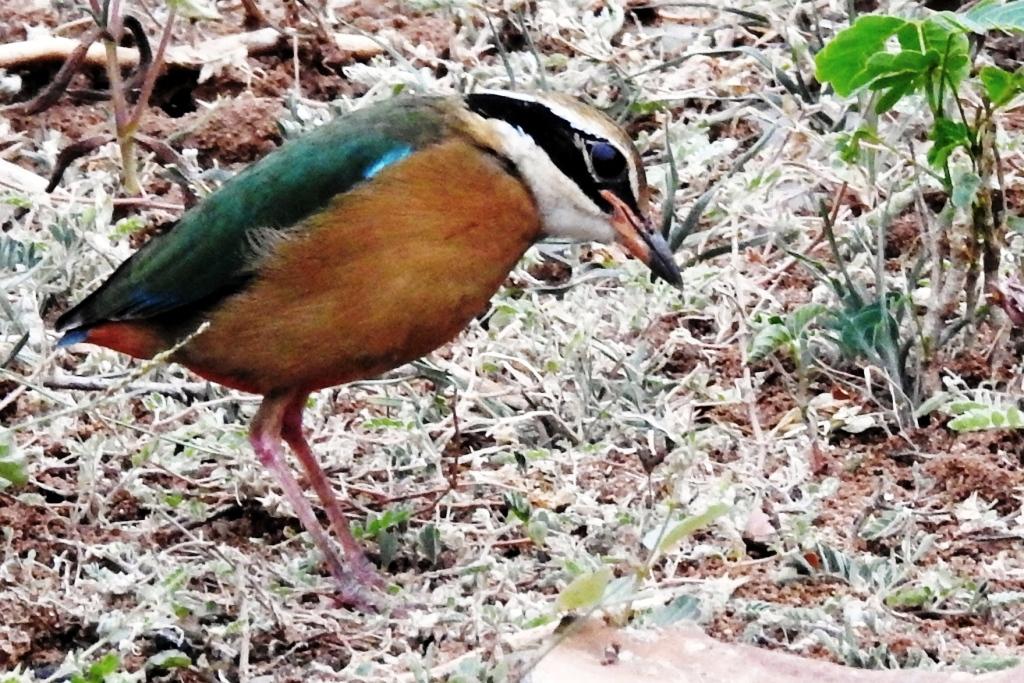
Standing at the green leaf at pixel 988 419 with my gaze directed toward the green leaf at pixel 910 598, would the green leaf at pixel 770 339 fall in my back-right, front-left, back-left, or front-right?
back-right

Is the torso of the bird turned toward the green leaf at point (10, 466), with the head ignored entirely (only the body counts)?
no

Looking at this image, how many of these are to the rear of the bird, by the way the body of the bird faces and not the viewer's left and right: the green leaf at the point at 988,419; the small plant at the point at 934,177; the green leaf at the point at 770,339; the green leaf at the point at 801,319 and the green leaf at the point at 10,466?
1

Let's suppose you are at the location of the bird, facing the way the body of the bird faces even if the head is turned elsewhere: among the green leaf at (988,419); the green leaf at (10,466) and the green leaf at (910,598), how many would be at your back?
1

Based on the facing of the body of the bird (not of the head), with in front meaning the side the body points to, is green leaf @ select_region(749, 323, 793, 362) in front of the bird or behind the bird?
in front

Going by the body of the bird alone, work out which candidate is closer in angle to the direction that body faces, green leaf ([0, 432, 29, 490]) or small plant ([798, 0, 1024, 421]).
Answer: the small plant

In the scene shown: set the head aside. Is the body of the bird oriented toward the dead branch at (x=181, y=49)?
no

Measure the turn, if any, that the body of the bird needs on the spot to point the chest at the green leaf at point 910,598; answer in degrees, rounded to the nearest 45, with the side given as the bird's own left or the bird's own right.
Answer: approximately 45° to the bird's own right

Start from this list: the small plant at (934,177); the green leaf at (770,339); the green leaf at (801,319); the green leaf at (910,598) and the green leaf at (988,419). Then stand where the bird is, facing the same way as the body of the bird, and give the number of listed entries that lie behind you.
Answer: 0

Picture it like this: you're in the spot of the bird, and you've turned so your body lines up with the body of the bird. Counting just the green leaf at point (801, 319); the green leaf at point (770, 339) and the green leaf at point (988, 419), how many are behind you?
0

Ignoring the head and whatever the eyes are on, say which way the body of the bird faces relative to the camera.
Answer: to the viewer's right

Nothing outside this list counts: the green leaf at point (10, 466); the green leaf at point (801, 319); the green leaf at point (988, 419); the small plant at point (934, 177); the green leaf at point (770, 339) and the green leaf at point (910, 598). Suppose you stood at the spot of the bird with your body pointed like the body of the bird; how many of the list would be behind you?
1

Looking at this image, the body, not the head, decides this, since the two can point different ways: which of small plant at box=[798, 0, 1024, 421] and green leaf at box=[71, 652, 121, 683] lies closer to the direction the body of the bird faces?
the small plant

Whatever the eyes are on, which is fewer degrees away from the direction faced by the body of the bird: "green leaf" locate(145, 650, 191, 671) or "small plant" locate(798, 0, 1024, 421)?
the small plant

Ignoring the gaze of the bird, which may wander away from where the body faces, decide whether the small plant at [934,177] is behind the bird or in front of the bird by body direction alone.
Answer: in front
